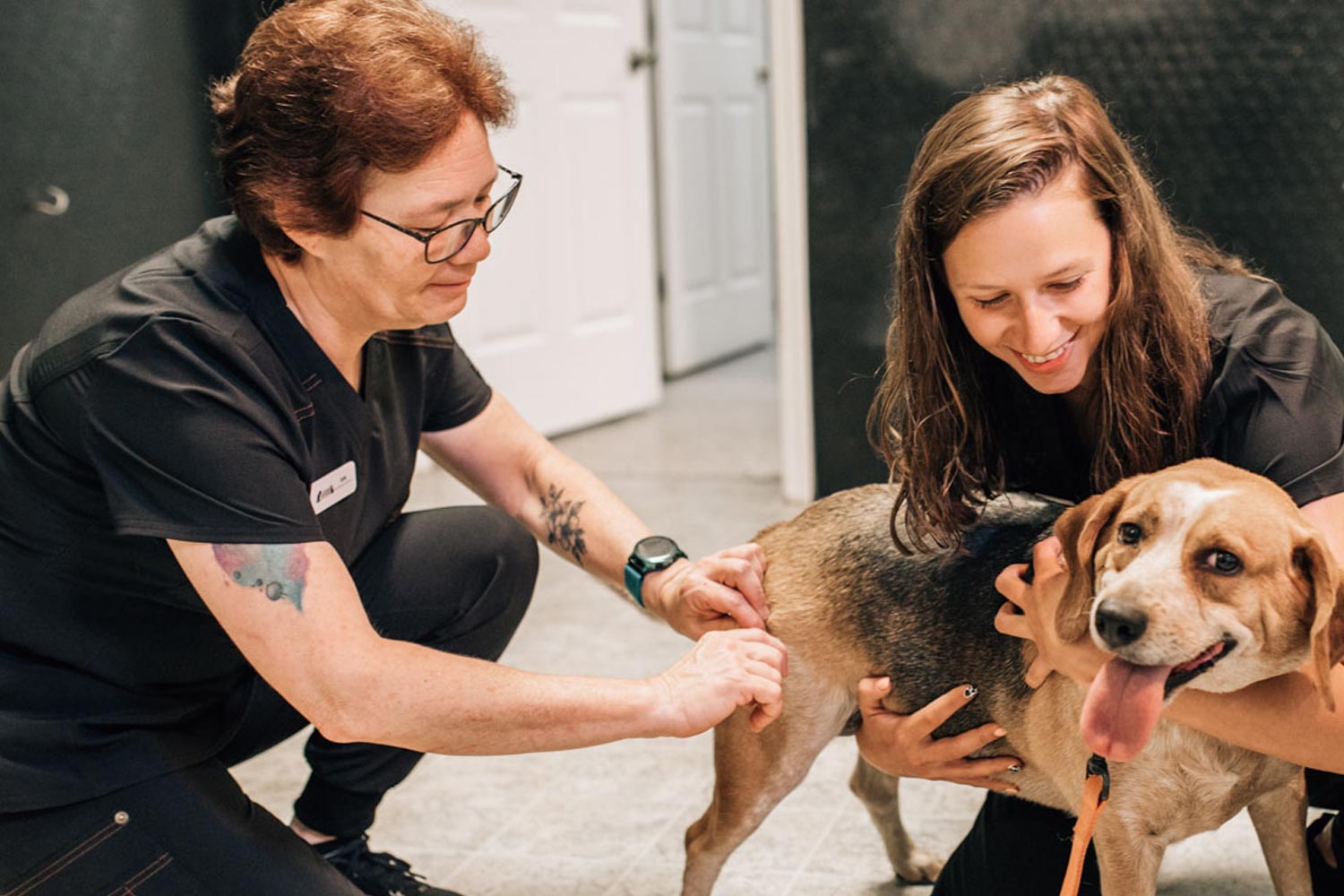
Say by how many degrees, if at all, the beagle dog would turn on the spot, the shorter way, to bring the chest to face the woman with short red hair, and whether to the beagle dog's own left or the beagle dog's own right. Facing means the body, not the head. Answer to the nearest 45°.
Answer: approximately 135° to the beagle dog's own right

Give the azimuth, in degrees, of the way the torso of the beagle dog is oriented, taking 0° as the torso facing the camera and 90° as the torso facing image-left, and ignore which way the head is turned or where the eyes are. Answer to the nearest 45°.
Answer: approximately 315°

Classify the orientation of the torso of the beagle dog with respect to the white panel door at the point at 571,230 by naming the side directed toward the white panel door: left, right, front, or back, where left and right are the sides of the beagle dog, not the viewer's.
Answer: back

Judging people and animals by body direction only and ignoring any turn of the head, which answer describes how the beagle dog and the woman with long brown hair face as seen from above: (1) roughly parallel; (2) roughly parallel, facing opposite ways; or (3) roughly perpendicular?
roughly perpendicular

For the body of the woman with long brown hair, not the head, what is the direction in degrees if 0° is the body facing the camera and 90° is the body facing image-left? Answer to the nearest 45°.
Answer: approximately 45°

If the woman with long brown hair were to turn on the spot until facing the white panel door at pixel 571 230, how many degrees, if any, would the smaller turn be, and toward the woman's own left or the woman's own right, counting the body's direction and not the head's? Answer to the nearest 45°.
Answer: approximately 90° to the woman's own right

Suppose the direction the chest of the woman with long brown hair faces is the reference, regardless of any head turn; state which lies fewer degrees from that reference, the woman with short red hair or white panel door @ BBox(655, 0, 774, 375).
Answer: the woman with short red hair

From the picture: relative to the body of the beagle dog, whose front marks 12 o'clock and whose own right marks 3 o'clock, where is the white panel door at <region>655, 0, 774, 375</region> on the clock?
The white panel door is roughly at 7 o'clock from the beagle dog.

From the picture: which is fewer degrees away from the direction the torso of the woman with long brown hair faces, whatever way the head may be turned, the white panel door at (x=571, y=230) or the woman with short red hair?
the woman with short red hair
